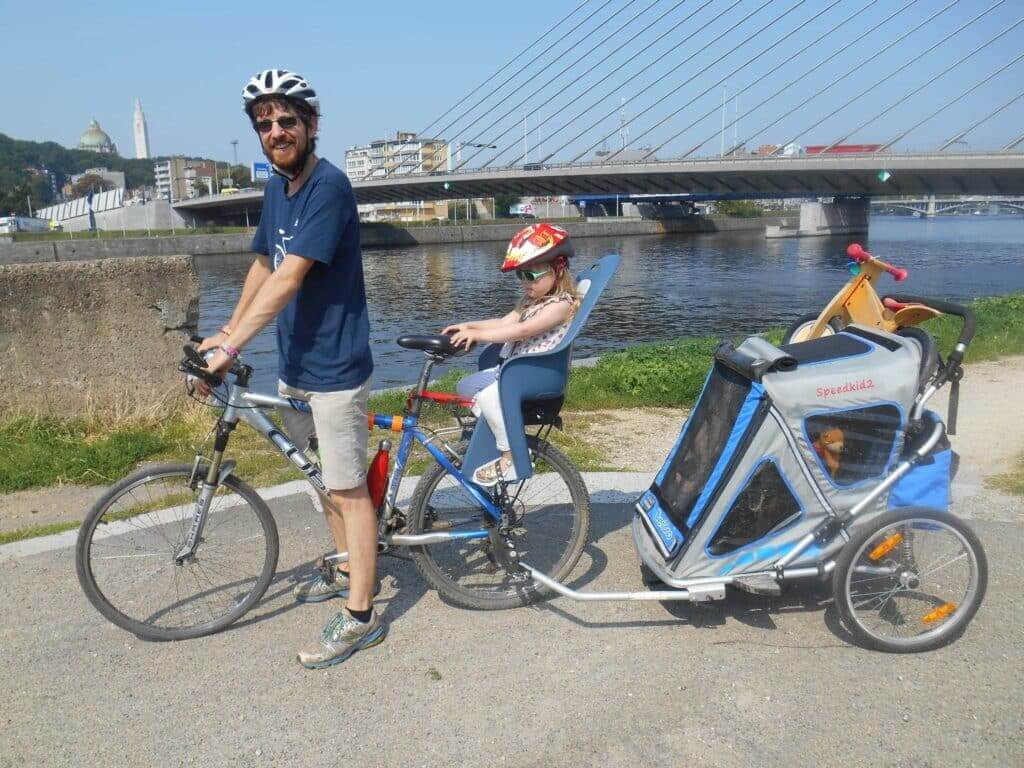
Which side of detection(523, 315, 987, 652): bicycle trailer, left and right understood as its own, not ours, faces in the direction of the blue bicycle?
front

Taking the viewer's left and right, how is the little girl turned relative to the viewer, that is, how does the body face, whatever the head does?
facing to the left of the viewer

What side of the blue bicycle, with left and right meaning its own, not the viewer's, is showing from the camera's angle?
left

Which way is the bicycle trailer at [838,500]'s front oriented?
to the viewer's left

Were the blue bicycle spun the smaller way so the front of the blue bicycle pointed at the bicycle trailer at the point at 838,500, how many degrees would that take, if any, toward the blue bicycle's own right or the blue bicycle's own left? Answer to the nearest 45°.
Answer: approximately 180°

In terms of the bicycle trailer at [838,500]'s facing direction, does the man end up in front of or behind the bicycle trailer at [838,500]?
in front

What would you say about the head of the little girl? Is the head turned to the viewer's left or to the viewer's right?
to the viewer's left
